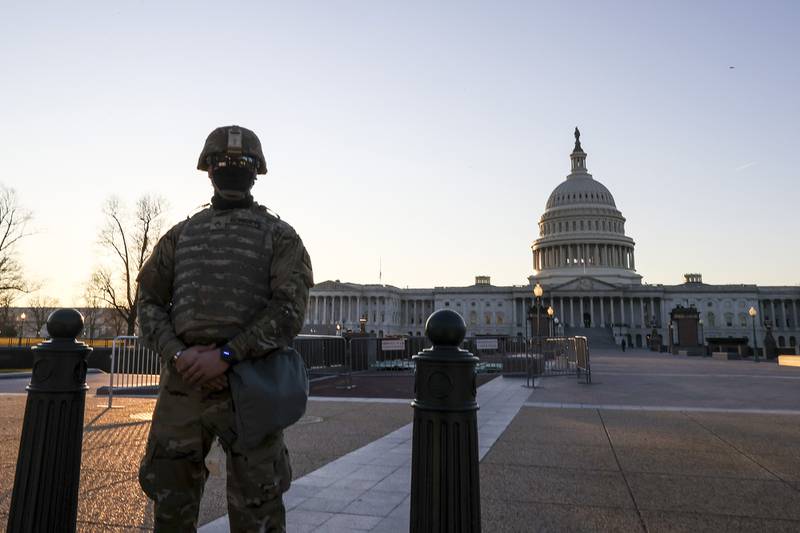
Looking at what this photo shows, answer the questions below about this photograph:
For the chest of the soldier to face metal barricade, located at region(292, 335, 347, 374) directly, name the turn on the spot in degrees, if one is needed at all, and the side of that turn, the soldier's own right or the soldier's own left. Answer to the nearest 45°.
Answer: approximately 180°

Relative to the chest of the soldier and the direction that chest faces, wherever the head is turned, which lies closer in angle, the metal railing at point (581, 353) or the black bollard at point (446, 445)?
the black bollard

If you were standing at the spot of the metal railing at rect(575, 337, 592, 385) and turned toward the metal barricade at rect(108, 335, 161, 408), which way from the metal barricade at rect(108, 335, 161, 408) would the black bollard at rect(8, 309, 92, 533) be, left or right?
left

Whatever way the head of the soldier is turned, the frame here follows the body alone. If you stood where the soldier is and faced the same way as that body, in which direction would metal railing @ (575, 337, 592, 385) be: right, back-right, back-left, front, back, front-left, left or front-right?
back-left

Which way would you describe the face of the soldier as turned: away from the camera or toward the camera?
toward the camera

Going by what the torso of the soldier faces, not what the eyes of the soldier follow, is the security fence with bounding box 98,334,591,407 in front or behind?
behind

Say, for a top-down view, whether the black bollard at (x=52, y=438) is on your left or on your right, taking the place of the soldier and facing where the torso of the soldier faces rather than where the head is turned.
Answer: on your right

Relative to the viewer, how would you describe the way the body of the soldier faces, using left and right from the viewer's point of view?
facing the viewer

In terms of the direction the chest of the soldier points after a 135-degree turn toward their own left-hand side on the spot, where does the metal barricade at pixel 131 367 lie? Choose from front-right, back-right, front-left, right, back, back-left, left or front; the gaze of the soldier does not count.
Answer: front-left

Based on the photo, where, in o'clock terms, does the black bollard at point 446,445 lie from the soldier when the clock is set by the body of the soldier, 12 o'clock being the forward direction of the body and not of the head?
The black bollard is roughly at 10 o'clock from the soldier.
